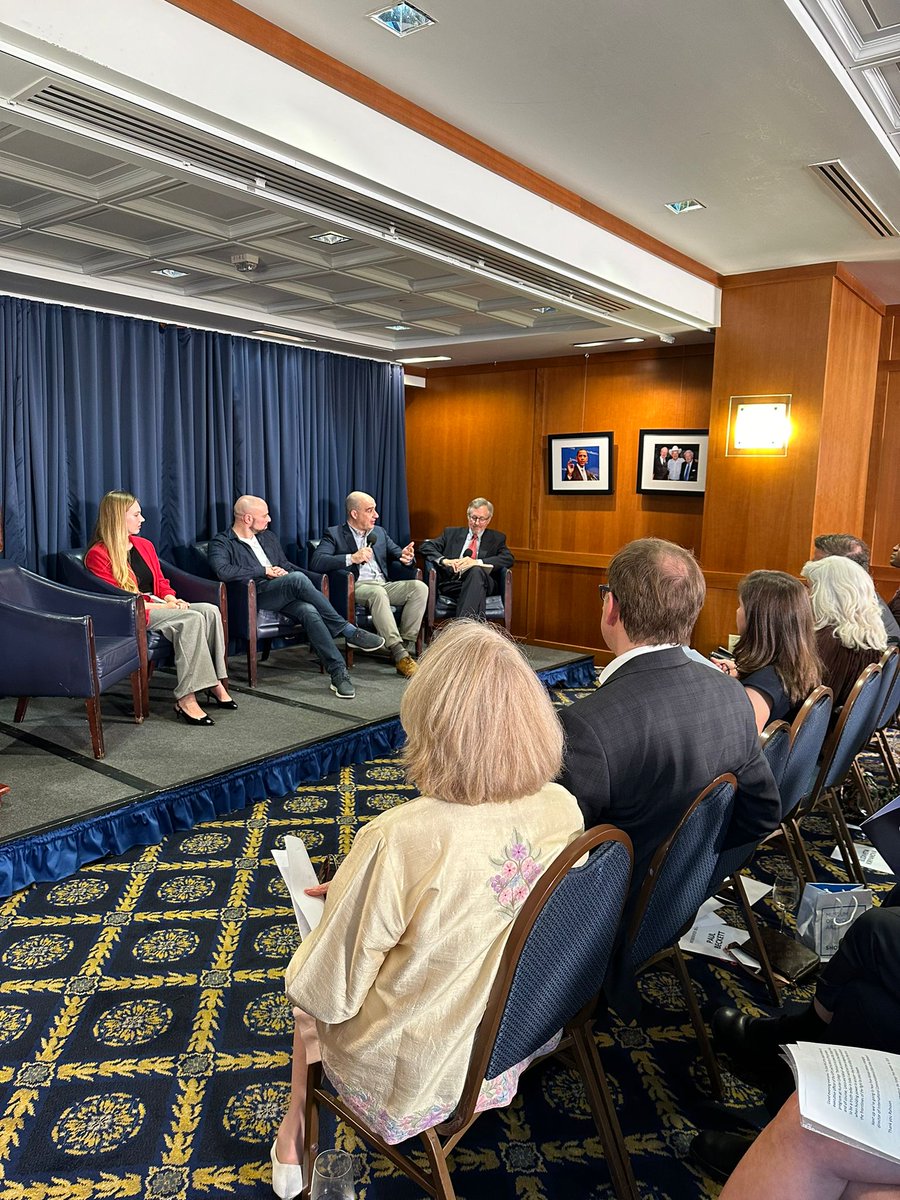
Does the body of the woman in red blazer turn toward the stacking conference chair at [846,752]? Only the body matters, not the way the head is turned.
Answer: yes

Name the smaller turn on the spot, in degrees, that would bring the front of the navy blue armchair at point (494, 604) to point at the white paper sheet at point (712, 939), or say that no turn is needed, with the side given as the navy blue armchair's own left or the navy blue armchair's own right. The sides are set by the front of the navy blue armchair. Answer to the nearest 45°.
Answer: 0° — it already faces it

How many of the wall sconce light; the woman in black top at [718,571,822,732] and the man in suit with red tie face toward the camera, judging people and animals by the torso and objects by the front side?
2

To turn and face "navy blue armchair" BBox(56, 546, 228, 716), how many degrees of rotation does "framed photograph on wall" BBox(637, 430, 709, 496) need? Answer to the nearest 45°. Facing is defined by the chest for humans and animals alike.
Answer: approximately 45° to its right

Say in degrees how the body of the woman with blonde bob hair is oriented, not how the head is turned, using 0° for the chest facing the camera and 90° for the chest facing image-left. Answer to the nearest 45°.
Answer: approximately 135°

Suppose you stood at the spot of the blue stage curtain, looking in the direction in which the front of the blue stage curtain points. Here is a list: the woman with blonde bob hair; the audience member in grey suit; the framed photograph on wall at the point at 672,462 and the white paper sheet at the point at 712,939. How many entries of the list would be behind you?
0

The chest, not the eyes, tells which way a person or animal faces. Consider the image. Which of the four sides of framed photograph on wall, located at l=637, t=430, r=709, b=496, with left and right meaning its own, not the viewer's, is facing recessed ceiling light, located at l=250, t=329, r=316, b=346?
right

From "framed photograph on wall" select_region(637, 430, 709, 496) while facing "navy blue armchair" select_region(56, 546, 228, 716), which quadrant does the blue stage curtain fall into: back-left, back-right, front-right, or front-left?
front-right

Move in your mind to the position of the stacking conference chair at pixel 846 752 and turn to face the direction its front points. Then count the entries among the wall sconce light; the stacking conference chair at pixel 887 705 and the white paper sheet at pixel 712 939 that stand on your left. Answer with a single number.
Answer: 1

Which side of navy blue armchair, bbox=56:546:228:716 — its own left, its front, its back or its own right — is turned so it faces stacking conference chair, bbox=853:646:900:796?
front

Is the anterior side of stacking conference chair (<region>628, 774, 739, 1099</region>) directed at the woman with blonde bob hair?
no

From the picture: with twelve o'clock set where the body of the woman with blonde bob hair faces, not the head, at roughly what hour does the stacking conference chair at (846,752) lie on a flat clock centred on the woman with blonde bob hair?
The stacking conference chair is roughly at 3 o'clock from the woman with blonde bob hair.

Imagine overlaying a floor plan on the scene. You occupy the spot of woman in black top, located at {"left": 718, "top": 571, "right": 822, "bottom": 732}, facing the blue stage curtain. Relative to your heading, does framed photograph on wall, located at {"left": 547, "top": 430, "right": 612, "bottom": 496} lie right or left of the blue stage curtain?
right

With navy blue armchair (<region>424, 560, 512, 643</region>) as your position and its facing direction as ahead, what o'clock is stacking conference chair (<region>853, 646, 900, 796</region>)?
The stacking conference chair is roughly at 11 o'clock from the navy blue armchair.

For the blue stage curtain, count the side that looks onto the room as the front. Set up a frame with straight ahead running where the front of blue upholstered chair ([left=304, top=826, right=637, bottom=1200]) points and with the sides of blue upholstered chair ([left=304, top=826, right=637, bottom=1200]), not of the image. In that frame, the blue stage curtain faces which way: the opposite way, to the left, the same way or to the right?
the opposite way

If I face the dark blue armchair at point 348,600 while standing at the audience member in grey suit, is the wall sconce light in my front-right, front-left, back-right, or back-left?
front-right

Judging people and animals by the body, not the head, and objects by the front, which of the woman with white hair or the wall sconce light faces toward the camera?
the wall sconce light

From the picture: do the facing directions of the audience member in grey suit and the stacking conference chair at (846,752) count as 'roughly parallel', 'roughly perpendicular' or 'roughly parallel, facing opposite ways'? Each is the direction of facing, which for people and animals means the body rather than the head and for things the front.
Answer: roughly parallel

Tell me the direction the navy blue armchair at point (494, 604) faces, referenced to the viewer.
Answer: facing the viewer

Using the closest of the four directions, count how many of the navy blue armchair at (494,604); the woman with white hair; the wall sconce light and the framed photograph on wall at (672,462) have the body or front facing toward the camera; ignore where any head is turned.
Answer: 3

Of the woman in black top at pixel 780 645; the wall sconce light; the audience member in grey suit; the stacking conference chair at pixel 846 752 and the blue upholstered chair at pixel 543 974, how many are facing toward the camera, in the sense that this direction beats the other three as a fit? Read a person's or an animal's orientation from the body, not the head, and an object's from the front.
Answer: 1

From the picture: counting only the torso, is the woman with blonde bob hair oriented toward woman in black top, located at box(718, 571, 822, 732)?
no

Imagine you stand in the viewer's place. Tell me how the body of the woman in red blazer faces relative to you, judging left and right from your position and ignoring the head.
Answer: facing the viewer and to the right of the viewer

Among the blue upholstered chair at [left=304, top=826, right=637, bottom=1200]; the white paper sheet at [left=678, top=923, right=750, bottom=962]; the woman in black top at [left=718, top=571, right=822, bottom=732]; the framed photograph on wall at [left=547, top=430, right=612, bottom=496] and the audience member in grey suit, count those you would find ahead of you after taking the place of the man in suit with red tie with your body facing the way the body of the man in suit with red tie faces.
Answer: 4
